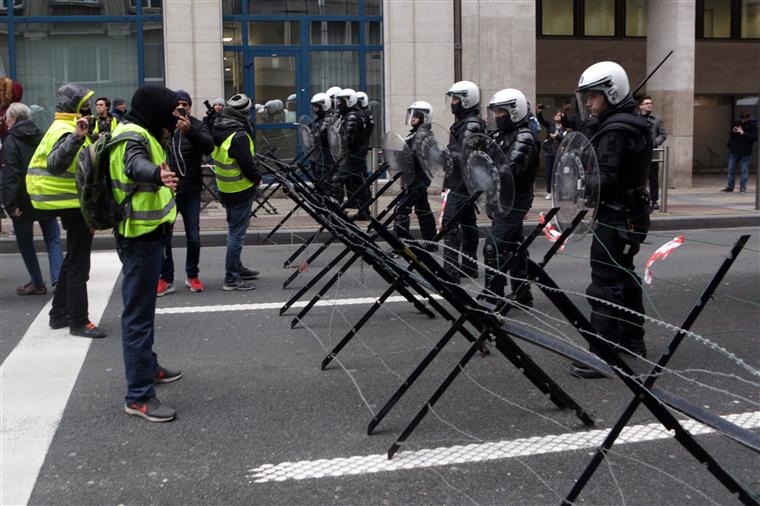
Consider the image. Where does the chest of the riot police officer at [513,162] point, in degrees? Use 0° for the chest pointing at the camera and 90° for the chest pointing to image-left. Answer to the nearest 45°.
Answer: approximately 90°

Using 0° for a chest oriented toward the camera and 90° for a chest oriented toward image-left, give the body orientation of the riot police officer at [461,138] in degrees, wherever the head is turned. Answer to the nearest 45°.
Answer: approximately 90°

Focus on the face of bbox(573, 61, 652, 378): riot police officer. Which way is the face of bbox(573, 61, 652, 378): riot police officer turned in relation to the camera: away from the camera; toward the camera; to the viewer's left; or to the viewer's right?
to the viewer's left

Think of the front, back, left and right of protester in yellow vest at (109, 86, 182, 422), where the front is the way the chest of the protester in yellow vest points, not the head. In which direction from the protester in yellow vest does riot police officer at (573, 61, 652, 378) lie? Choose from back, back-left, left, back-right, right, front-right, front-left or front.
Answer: front

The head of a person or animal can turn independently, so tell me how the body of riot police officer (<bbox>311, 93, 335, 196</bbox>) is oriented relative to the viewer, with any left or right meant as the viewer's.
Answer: facing to the left of the viewer

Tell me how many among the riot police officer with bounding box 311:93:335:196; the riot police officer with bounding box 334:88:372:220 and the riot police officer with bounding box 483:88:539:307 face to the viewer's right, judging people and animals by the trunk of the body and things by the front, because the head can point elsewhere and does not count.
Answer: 0

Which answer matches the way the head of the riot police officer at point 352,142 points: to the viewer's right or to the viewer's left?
to the viewer's left

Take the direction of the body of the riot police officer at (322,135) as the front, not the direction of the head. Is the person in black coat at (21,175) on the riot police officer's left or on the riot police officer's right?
on the riot police officer's left

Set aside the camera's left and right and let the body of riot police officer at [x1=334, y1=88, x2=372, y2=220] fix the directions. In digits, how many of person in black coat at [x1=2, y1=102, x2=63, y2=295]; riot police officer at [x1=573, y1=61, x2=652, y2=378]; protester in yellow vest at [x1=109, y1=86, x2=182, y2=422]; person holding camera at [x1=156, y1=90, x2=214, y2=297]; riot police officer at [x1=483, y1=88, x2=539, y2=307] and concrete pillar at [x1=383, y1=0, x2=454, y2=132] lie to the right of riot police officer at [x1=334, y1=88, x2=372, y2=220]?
1

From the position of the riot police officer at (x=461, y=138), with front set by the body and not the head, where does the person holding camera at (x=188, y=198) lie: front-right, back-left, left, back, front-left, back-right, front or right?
front

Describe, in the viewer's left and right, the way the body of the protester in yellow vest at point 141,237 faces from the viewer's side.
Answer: facing to the right of the viewer

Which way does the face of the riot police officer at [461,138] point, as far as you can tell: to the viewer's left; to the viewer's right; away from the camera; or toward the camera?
to the viewer's left

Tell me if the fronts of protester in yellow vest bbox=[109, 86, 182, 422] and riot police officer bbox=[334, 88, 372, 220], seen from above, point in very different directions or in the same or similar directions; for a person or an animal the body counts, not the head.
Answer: very different directions

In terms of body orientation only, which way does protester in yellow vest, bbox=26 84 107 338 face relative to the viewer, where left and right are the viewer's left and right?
facing to the right of the viewer

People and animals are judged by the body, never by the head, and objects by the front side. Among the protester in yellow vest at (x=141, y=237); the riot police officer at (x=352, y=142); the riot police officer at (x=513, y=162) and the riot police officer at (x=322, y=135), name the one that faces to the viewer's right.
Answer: the protester in yellow vest
